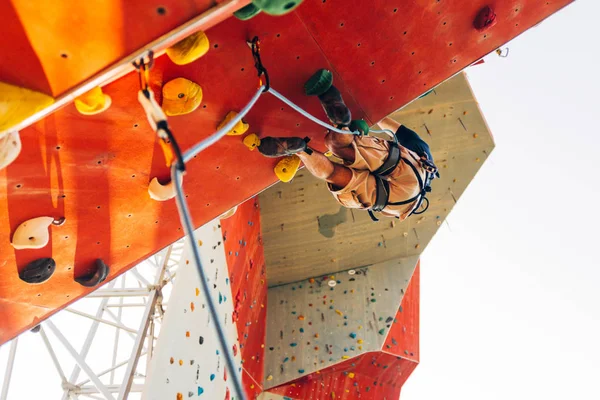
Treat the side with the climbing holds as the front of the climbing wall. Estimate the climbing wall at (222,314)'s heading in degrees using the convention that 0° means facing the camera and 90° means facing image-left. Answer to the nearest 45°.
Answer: approximately 0°
